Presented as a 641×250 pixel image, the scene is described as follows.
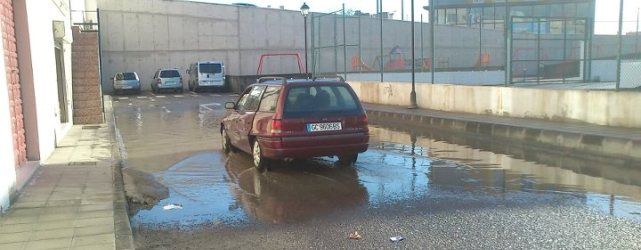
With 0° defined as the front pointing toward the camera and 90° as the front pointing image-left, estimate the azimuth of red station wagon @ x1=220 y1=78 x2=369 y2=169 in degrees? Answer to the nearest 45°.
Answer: approximately 135°

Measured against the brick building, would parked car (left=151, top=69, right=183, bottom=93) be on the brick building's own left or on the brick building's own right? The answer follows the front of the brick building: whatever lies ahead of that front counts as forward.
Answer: on the brick building's own left

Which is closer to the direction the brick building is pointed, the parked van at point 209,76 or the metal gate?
the metal gate

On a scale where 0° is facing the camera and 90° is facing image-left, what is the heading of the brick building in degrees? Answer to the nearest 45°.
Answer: approximately 270°

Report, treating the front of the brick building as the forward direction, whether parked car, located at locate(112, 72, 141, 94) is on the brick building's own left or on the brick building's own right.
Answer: on the brick building's own left
